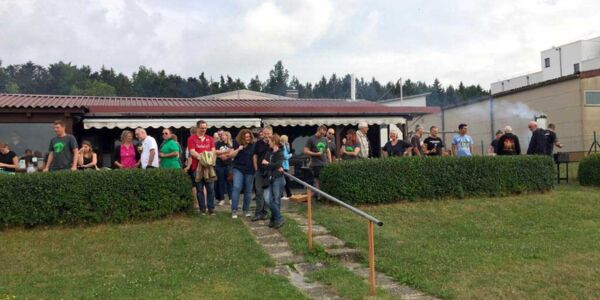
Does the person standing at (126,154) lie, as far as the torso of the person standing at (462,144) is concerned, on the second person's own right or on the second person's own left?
on the second person's own right

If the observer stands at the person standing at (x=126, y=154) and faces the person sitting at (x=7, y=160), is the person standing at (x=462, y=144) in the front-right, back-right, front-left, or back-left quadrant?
back-right

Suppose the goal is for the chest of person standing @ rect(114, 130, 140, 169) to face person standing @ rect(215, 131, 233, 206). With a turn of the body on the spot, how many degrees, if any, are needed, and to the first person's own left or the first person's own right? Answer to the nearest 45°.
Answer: approximately 90° to the first person's own left

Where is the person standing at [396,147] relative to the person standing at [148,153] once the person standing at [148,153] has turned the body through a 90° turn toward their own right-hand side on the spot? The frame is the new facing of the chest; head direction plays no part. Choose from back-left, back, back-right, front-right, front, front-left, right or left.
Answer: back-right

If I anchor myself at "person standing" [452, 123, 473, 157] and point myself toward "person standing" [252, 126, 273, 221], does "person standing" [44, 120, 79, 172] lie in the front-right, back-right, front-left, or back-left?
front-right

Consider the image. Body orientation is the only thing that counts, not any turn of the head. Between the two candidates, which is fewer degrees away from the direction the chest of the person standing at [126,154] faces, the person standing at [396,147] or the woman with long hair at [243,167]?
the woman with long hair

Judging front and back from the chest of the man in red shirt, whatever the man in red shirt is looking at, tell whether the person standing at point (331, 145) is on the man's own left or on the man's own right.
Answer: on the man's own left

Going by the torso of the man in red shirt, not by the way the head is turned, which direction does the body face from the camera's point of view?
toward the camera

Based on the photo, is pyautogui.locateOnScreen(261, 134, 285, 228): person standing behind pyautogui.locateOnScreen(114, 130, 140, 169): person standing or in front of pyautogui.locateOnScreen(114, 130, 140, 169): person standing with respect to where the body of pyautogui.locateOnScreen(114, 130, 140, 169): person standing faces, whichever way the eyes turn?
in front

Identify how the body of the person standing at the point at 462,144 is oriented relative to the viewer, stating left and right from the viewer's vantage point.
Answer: facing the viewer

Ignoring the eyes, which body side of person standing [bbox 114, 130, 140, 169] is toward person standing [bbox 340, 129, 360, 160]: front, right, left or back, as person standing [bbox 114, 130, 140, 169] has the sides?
left

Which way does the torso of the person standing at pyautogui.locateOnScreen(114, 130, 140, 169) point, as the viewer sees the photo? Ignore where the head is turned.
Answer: toward the camera
